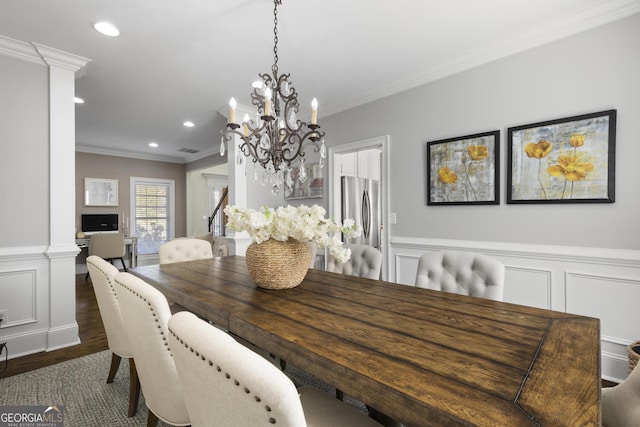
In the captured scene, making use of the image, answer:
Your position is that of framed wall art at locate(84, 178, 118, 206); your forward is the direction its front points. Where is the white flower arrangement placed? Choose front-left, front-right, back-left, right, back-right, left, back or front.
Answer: front

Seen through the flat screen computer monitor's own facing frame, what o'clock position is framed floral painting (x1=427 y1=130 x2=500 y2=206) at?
The framed floral painting is roughly at 11 o'clock from the flat screen computer monitor.

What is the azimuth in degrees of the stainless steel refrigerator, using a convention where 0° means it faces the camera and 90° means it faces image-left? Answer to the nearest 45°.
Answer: approximately 315°

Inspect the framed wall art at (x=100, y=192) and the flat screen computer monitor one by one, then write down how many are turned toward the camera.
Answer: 2

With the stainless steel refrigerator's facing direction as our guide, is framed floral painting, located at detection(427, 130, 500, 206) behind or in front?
in front

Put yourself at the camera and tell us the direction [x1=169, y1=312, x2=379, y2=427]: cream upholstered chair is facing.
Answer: facing away from the viewer and to the right of the viewer

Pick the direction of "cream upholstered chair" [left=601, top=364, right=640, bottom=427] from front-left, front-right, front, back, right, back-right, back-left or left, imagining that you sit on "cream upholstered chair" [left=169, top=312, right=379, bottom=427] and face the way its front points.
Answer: front-right

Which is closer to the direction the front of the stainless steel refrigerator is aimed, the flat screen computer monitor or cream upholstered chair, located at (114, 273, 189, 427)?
the cream upholstered chair

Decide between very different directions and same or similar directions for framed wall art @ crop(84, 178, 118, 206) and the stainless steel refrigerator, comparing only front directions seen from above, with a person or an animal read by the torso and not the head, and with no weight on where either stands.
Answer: same or similar directions

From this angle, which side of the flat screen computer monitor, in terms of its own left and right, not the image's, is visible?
front

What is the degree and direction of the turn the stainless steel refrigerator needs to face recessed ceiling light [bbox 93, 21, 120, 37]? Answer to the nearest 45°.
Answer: approximately 90° to its right

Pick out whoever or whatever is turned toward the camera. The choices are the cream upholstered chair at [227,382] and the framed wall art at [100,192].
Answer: the framed wall art

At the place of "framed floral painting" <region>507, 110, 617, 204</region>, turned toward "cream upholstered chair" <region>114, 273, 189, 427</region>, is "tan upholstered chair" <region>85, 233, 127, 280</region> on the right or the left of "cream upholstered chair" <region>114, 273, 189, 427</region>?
right

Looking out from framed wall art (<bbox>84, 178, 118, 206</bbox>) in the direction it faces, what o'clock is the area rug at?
The area rug is roughly at 12 o'clock from the framed wall art.

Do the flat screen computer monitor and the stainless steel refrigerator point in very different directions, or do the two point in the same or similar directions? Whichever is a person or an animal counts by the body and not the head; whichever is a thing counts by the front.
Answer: same or similar directions

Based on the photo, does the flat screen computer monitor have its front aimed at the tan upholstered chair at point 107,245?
yes
